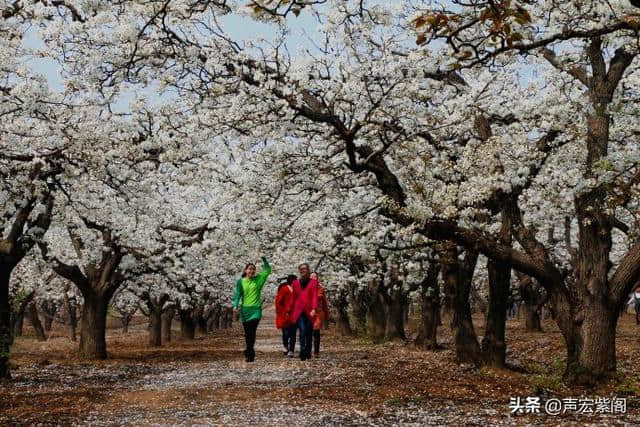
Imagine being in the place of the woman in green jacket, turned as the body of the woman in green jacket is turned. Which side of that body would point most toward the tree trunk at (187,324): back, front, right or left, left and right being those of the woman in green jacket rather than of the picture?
back

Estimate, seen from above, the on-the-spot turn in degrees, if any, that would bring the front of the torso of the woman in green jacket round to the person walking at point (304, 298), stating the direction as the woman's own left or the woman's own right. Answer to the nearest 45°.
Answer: approximately 135° to the woman's own left

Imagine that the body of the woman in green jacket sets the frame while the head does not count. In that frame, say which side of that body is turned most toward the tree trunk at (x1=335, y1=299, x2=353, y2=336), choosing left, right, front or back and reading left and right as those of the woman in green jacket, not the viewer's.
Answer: back

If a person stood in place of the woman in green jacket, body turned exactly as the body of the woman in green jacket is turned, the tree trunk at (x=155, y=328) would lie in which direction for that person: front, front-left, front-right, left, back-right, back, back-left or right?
back

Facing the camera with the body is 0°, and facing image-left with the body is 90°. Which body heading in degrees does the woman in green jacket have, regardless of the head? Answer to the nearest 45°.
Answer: approximately 0°

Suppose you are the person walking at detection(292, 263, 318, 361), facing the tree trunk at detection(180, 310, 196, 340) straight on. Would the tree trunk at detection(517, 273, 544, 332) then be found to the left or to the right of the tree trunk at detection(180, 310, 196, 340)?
right

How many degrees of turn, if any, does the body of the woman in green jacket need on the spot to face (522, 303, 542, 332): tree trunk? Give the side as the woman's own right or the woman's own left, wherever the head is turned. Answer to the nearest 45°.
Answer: approximately 135° to the woman's own left

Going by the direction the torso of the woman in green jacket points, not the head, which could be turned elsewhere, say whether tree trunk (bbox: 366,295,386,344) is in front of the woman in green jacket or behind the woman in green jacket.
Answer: behind

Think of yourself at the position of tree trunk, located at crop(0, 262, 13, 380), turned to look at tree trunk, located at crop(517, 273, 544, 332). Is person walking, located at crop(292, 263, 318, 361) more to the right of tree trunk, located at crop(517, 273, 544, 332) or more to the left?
right

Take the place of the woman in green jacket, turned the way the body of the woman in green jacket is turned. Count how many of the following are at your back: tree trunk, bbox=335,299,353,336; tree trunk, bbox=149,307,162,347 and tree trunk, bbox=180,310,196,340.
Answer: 3

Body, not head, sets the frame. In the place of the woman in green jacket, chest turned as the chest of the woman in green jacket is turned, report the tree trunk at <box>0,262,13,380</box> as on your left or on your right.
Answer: on your right

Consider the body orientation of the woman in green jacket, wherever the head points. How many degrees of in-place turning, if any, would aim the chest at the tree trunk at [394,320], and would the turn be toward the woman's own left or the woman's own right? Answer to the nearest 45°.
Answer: approximately 180°
